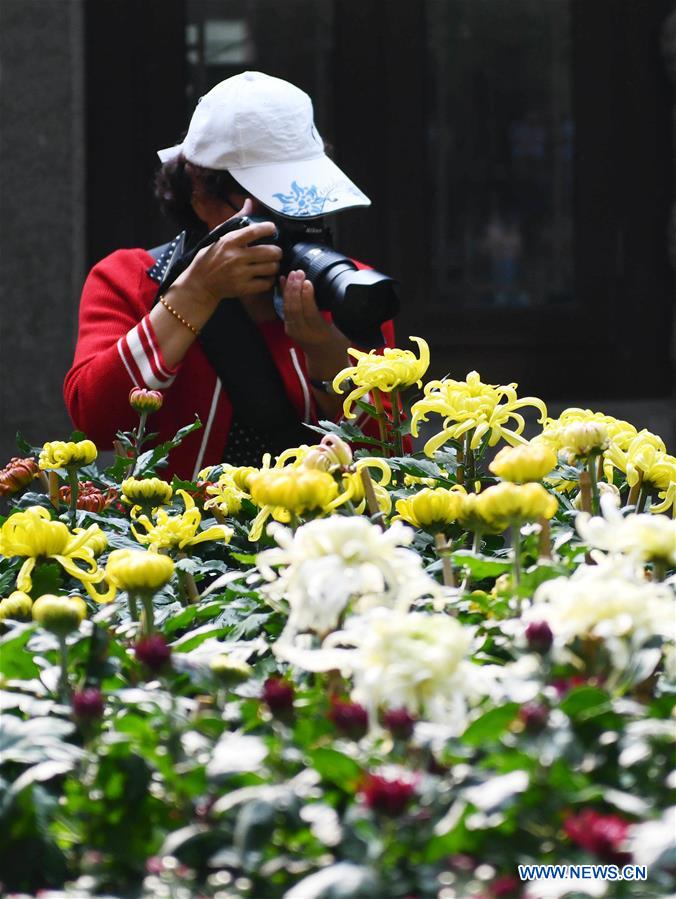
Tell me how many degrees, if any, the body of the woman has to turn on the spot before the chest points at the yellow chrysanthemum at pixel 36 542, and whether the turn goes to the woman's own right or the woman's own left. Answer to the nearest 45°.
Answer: approximately 45° to the woman's own right

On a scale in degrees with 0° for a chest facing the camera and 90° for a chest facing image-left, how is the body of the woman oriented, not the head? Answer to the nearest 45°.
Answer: approximately 315°

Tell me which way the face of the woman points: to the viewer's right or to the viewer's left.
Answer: to the viewer's right

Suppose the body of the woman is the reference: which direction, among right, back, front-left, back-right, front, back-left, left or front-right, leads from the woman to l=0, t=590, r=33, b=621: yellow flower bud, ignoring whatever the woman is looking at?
front-right

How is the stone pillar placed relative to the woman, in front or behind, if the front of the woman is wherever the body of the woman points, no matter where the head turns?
behind

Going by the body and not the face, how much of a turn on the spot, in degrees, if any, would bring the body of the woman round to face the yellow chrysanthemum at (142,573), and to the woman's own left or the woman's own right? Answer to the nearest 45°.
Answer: approximately 45° to the woman's own right

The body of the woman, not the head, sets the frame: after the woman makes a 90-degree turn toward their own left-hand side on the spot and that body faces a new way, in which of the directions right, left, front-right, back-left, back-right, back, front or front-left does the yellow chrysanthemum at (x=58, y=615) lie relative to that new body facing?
back-right

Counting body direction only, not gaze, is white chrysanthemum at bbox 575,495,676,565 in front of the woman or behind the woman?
in front

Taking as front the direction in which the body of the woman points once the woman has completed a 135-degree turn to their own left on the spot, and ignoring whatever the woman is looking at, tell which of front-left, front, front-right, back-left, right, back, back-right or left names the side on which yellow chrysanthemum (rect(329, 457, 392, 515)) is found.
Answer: back

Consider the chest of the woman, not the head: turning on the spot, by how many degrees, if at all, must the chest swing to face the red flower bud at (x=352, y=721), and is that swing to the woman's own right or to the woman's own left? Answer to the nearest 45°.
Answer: approximately 45° to the woman's own right

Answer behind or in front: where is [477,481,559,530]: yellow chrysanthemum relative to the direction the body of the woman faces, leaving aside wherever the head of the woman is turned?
in front

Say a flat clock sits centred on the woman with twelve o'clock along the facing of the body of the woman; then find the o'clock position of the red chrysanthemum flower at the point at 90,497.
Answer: The red chrysanthemum flower is roughly at 2 o'clock from the woman.
